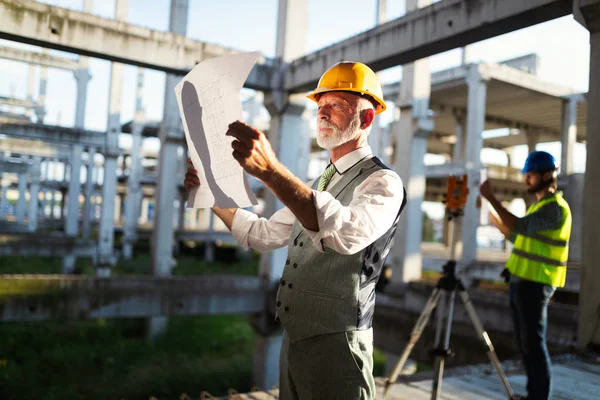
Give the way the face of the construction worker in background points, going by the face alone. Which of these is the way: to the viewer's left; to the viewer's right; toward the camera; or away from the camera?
to the viewer's left

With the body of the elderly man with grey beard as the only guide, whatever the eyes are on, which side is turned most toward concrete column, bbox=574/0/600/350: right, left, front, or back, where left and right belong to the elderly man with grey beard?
back

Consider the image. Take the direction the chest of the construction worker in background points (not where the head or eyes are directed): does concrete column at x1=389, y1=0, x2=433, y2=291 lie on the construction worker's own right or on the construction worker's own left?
on the construction worker's own right

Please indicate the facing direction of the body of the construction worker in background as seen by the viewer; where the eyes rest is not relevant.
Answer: to the viewer's left

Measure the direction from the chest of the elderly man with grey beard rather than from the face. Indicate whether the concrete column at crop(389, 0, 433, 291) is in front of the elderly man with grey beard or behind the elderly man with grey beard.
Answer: behind

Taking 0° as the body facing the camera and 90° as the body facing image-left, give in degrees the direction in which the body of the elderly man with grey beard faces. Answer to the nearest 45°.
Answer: approximately 45°

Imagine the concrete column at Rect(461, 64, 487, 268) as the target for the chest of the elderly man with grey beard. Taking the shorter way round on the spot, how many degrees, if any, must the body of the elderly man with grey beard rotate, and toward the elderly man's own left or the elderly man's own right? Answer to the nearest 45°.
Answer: approximately 135° to the elderly man's own right

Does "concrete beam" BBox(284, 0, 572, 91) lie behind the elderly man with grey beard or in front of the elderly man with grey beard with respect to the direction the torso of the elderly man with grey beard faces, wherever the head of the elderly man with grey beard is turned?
behind

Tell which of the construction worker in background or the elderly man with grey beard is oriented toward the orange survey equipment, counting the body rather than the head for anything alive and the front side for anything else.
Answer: the construction worker in background

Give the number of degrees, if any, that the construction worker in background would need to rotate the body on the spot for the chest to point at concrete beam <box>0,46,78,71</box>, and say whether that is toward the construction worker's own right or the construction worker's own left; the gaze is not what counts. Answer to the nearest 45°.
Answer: approximately 45° to the construction worker's own right

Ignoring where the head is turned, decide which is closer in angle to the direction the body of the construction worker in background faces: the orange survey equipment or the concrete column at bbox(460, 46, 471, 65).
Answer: the orange survey equipment
